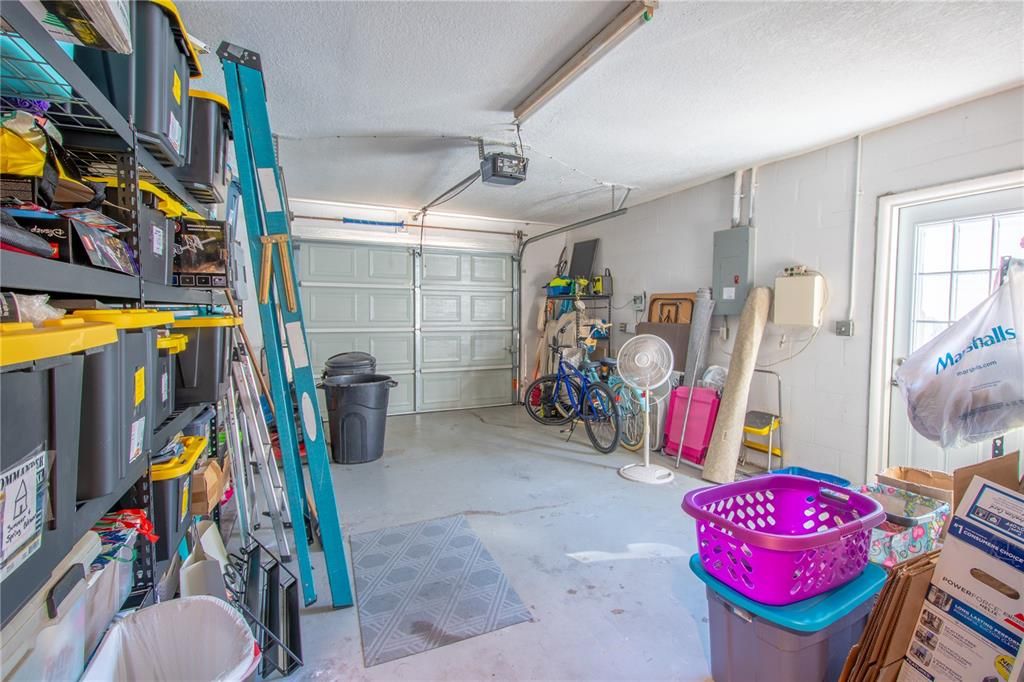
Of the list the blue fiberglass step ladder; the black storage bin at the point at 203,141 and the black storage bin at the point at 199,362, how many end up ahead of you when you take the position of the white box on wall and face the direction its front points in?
3

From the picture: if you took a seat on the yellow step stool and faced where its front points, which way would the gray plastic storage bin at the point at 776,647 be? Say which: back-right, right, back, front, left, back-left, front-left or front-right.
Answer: front-left

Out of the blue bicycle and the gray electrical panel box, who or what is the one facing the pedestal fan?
the gray electrical panel box

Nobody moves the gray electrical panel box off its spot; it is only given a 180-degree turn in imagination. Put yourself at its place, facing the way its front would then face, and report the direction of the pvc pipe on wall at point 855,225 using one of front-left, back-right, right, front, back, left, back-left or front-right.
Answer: right

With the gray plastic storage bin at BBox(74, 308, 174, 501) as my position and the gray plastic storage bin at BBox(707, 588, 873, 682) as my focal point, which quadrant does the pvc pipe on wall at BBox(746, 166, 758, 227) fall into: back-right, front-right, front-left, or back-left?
front-left

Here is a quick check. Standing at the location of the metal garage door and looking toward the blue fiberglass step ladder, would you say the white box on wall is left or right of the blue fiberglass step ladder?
left

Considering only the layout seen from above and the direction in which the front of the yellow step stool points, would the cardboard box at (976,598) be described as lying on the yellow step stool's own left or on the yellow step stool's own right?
on the yellow step stool's own left

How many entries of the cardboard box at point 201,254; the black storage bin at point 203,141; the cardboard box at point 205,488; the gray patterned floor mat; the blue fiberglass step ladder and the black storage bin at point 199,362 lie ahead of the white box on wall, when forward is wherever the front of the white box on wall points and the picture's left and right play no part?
6

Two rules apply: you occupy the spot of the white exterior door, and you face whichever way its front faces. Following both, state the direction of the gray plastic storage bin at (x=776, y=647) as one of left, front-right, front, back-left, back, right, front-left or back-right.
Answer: front-left

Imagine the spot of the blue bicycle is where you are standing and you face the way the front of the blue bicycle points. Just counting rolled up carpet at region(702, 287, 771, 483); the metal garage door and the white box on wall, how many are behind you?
2

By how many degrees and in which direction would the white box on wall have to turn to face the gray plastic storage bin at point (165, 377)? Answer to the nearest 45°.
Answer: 0° — it already faces it
